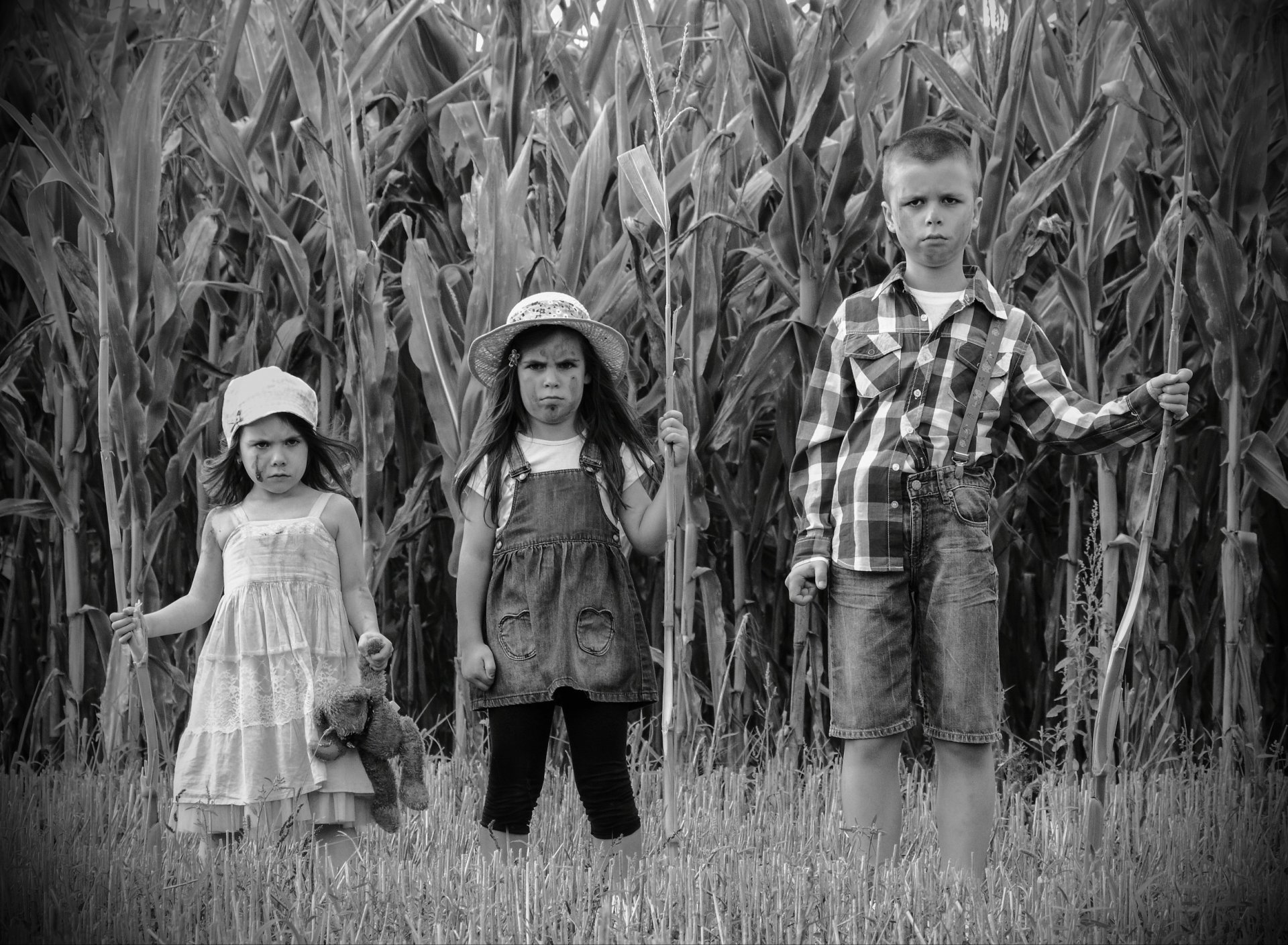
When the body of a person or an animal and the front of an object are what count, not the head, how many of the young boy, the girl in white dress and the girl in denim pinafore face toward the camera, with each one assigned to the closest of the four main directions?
3

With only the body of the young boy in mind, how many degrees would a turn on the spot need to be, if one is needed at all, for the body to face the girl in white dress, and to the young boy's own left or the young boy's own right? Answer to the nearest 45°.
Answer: approximately 90° to the young boy's own right

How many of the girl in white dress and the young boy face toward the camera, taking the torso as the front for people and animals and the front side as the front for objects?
2

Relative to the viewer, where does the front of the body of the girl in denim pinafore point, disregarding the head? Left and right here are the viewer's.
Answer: facing the viewer

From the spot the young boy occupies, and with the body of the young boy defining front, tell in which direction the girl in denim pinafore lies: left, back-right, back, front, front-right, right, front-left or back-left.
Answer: right

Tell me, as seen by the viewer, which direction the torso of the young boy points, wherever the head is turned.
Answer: toward the camera
